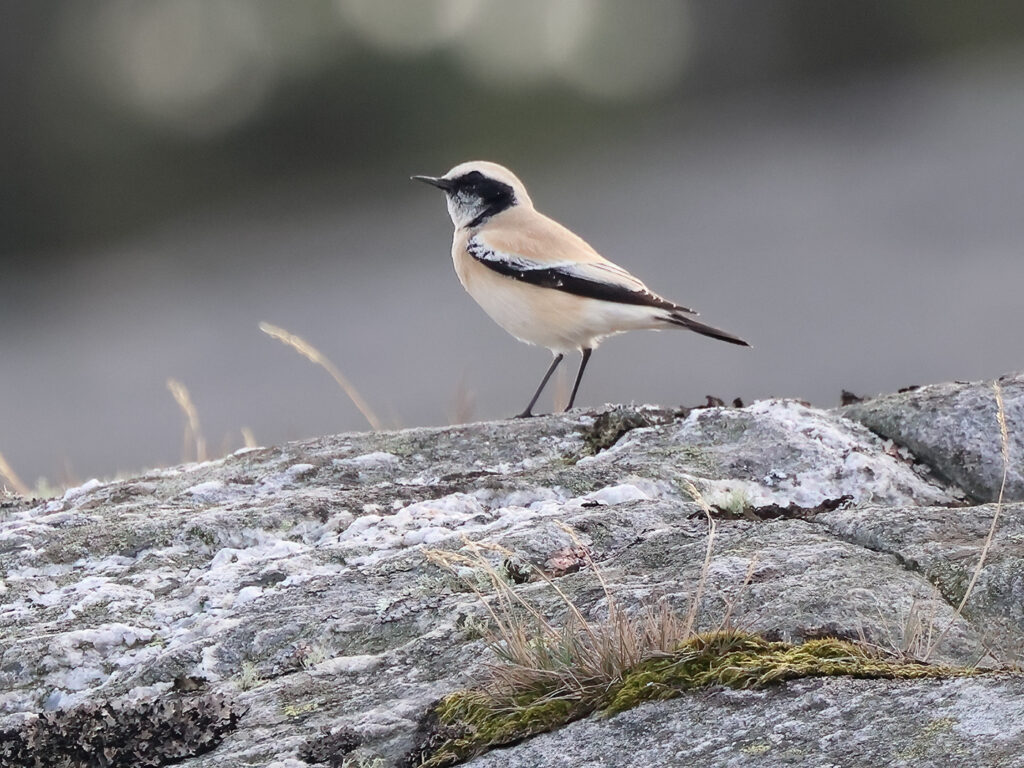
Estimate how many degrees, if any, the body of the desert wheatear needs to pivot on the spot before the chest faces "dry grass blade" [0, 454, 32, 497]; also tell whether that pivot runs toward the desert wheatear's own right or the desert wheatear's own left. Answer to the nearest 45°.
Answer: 0° — it already faces it

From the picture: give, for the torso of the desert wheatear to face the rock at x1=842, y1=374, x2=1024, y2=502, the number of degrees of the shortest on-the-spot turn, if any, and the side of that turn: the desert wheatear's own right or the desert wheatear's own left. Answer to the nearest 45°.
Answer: approximately 135° to the desert wheatear's own left

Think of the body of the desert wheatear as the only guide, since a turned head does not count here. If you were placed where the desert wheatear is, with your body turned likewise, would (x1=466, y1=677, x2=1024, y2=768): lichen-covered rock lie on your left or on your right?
on your left

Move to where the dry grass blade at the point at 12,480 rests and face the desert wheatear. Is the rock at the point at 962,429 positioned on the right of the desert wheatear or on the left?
right

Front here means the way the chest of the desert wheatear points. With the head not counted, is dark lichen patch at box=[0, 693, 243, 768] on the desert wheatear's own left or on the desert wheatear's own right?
on the desert wheatear's own left

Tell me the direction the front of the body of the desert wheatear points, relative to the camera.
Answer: to the viewer's left

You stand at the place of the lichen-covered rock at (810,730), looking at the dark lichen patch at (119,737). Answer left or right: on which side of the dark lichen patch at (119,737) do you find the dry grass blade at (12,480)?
right

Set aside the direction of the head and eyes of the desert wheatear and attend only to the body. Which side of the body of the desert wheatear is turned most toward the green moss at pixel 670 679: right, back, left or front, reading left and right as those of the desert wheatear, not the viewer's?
left

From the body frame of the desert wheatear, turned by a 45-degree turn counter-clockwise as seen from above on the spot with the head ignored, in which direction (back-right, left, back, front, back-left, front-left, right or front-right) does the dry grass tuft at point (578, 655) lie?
front-left
